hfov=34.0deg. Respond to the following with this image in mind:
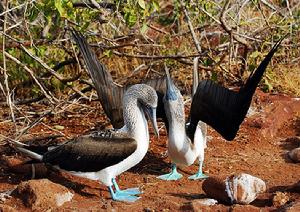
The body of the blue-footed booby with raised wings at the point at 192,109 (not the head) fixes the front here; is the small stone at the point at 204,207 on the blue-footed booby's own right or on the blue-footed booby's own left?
on the blue-footed booby's own left

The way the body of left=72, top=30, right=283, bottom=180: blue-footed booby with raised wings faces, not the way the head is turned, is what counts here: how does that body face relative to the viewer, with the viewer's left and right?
facing the viewer and to the left of the viewer

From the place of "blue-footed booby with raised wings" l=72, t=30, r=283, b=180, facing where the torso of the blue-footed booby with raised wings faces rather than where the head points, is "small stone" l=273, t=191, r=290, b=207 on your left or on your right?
on your left

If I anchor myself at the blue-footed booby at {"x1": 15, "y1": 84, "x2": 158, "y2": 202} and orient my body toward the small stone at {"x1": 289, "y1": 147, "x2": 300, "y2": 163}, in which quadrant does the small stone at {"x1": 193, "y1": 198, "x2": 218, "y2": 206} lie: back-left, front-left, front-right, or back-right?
front-right

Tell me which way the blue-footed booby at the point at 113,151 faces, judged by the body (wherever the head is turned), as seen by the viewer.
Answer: to the viewer's right

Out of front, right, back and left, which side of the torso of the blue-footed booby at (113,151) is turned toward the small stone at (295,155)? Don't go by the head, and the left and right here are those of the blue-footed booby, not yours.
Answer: front

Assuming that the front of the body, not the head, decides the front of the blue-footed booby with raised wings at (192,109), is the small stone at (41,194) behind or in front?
in front

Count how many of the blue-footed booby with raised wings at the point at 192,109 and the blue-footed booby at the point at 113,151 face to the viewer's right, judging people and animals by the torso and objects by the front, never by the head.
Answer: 1
